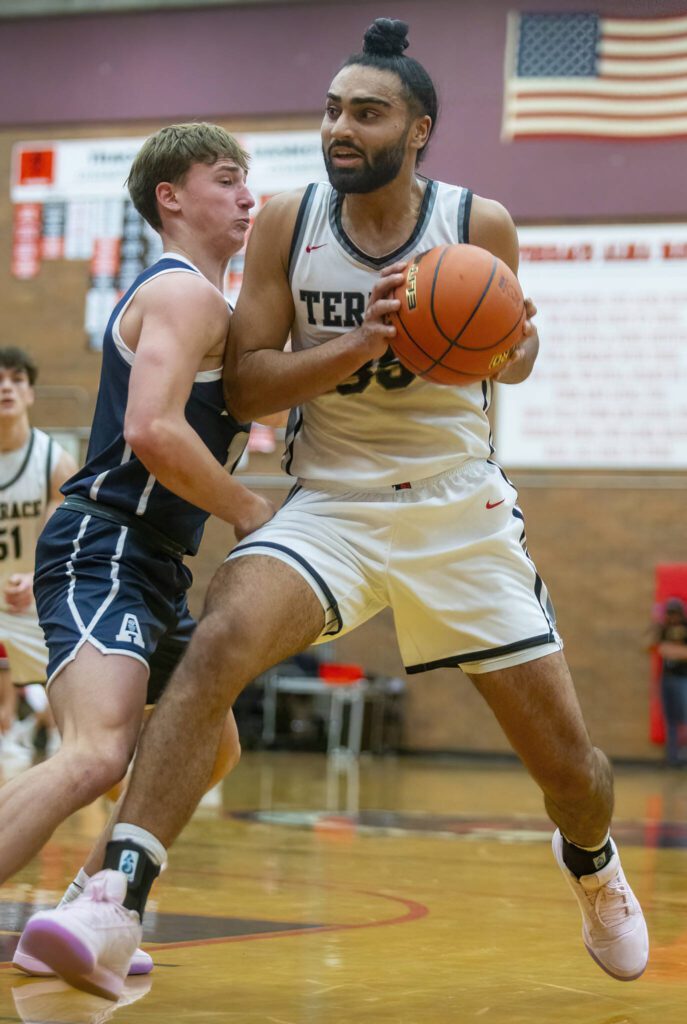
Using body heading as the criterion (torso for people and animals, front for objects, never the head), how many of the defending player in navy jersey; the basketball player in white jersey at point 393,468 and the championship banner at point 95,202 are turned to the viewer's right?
1

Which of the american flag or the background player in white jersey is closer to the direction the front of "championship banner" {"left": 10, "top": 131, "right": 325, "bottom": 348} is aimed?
the background player in white jersey

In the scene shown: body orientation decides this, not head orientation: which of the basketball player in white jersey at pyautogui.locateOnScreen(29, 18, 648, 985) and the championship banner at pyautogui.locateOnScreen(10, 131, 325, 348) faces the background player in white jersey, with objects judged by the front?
the championship banner

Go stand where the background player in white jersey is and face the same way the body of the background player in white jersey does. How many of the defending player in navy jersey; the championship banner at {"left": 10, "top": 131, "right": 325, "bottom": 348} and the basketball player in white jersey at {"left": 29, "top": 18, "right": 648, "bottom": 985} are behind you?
1

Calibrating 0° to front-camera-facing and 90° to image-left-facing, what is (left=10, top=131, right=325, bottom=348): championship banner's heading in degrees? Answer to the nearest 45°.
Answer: approximately 0°

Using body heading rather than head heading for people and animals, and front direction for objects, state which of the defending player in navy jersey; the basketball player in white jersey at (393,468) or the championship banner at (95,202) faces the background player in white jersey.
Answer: the championship banner
